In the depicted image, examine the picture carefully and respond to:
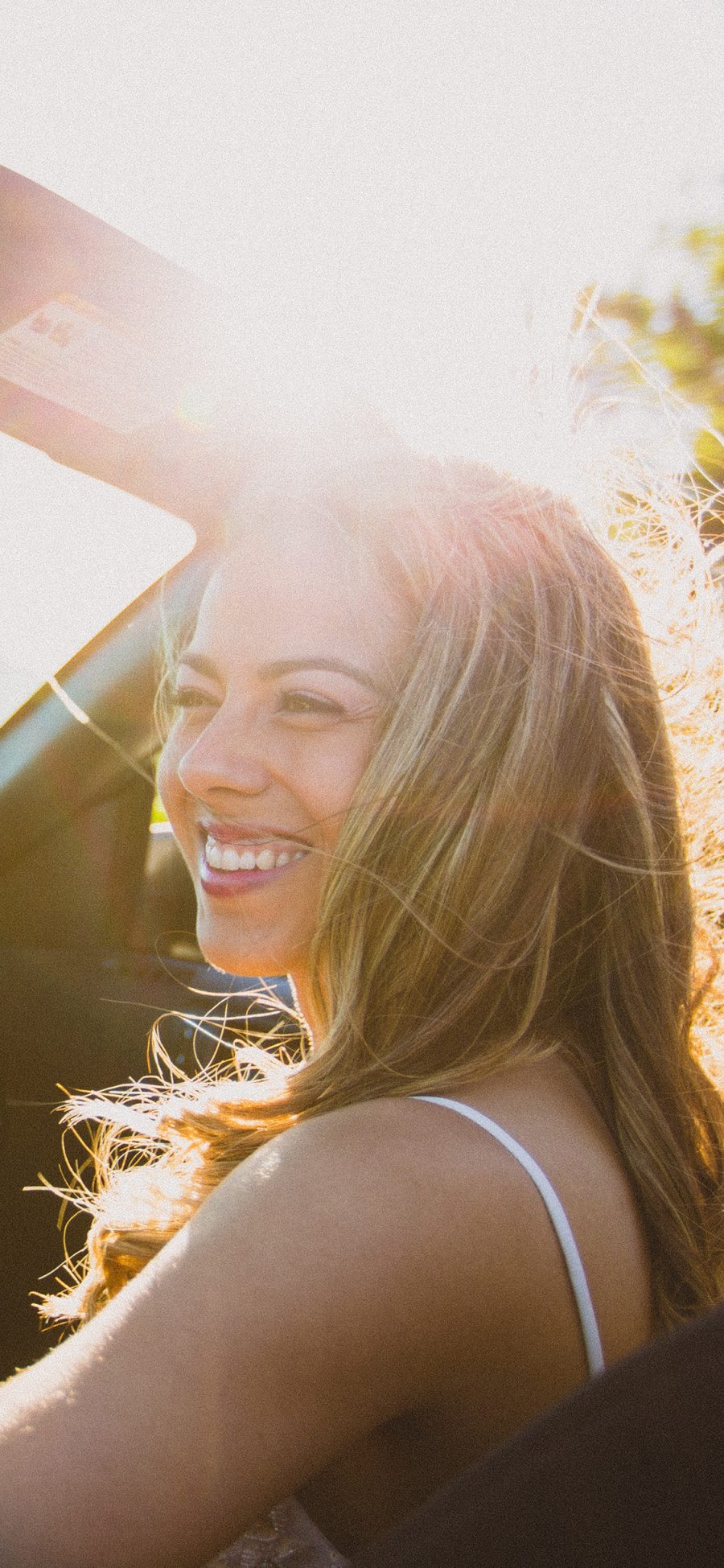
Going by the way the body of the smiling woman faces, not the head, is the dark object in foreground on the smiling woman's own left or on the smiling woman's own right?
on the smiling woman's own left

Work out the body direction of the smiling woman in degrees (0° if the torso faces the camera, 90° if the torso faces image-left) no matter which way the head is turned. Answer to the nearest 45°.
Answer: approximately 90°
